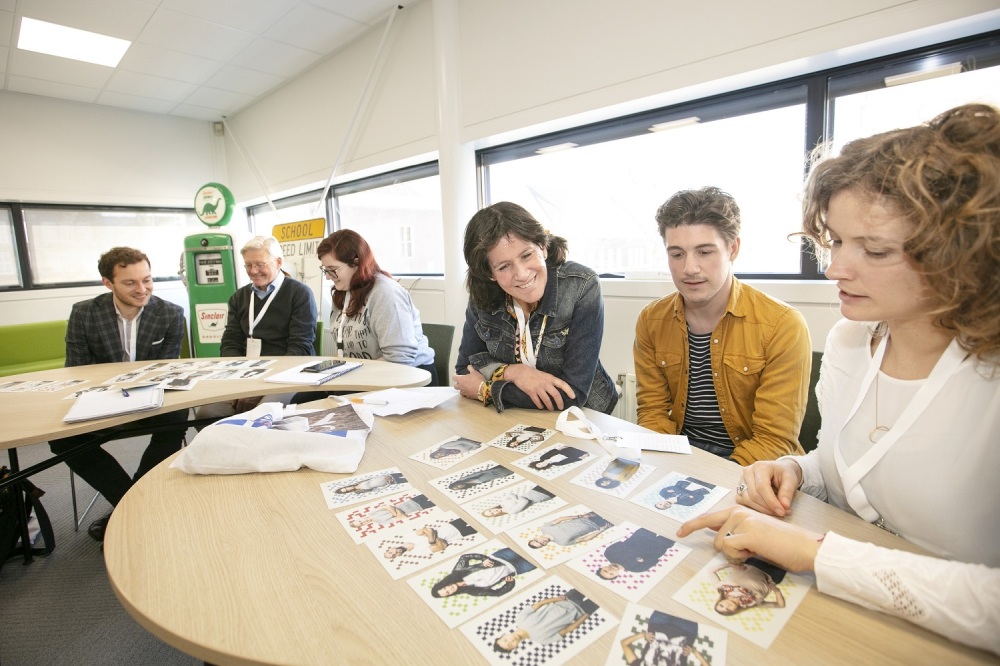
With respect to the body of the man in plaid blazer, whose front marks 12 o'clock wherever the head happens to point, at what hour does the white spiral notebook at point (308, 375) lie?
The white spiral notebook is roughly at 11 o'clock from the man in plaid blazer.

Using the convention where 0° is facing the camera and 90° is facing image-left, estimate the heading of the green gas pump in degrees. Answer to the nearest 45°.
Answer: approximately 0°

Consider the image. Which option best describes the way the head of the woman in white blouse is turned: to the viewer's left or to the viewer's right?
to the viewer's left

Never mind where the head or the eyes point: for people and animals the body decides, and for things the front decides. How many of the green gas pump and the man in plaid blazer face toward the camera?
2

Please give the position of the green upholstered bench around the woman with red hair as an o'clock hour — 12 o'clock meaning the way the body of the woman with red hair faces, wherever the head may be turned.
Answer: The green upholstered bench is roughly at 3 o'clock from the woman with red hair.

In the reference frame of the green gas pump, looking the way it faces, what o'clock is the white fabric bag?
The white fabric bag is roughly at 12 o'clock from the green gas pump.
